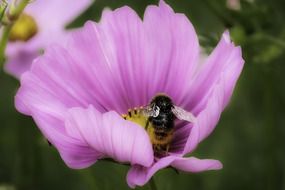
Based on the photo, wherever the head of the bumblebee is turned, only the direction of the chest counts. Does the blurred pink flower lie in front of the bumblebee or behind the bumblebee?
in front

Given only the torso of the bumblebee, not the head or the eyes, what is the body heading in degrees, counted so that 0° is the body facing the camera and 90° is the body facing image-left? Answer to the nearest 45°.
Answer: approximately 180°
